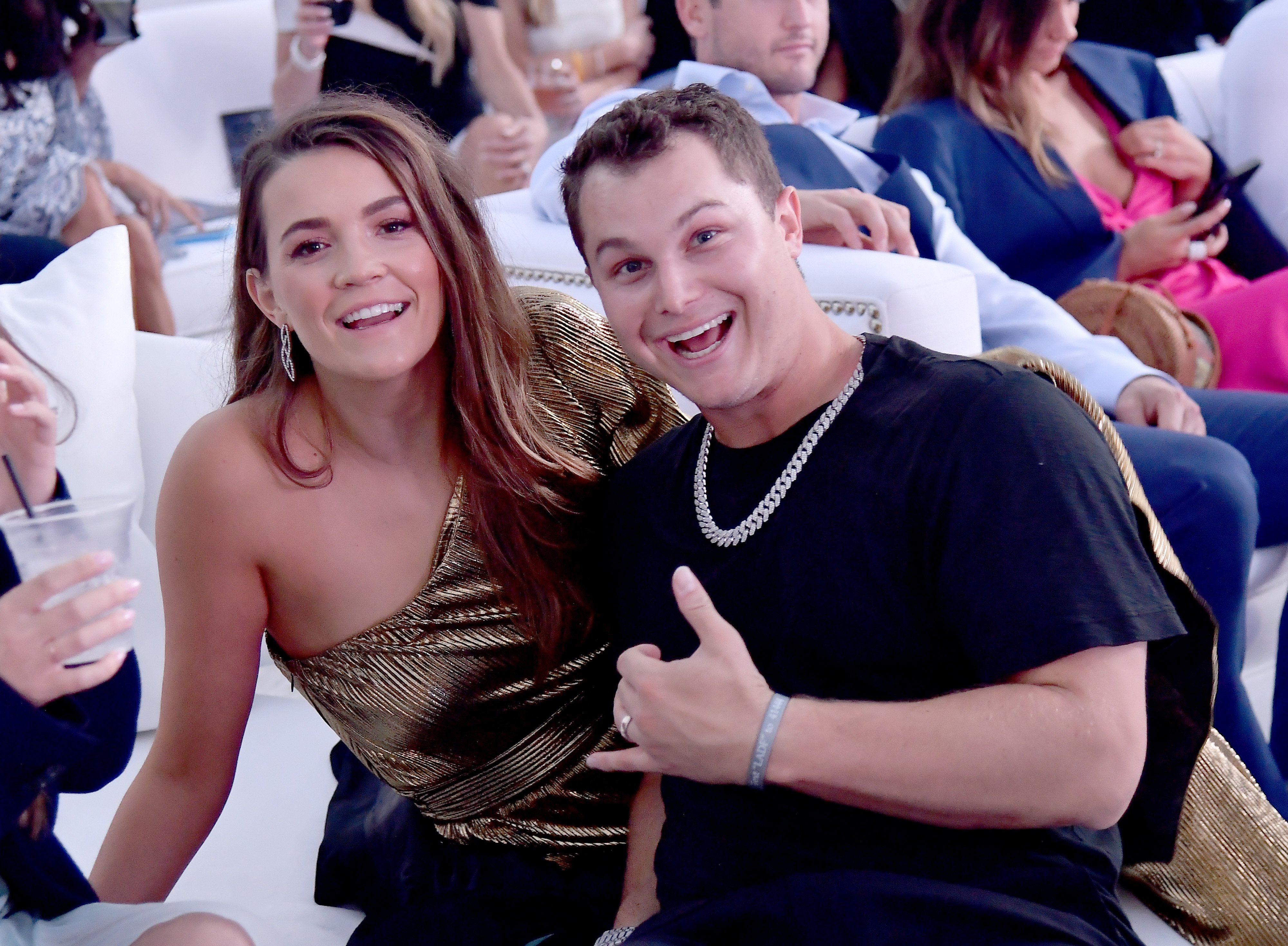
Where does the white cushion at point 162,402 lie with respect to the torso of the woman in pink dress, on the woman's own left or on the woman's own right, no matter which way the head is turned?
on the woman's own right

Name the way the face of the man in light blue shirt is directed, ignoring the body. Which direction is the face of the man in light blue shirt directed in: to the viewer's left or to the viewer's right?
to the viewer's right

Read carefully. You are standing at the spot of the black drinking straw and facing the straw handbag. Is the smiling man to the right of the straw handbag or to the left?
right

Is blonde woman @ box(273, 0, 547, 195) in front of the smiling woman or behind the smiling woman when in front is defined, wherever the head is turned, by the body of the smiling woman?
behind

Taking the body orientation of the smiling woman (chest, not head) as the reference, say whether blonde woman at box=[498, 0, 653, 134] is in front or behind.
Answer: behind

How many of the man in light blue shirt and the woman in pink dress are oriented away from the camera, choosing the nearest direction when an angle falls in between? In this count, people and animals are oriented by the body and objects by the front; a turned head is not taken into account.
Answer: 0
